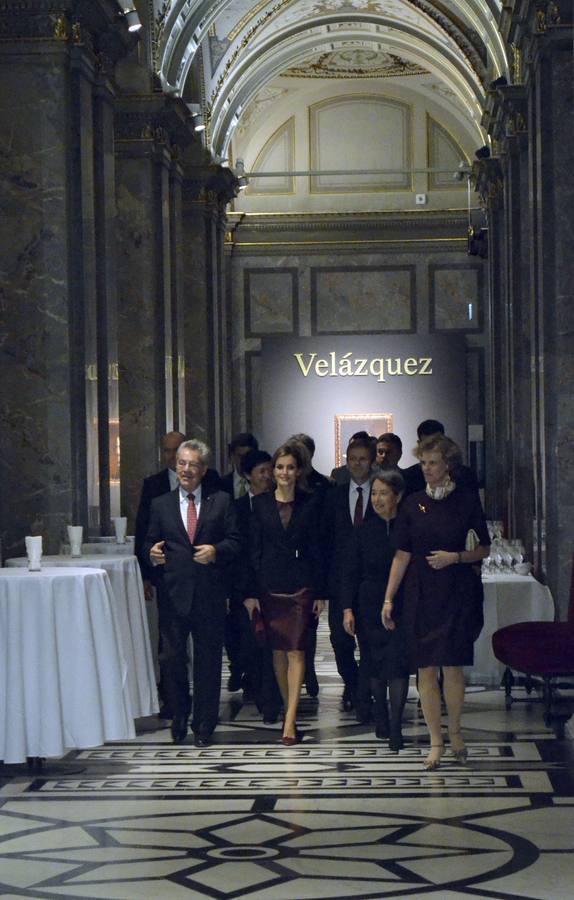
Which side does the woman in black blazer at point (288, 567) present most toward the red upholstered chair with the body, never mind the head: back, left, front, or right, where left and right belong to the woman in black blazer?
left

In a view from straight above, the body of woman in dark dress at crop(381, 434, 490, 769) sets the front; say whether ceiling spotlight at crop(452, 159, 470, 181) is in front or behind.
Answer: behind

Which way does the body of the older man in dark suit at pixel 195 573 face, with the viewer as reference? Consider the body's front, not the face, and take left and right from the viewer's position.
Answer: facing the viewer

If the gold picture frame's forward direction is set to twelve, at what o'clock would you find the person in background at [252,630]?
The person in background is roughly at 12 o'clock from the gold picture frame.

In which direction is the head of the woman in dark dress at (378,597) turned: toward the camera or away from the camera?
toward the camera

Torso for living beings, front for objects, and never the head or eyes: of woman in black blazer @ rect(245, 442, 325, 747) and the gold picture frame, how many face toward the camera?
2

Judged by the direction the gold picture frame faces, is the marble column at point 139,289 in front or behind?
in front

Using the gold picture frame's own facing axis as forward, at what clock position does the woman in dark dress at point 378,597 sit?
The woman in dark dress is roughly at 12 o'clock from the gold picture frame.

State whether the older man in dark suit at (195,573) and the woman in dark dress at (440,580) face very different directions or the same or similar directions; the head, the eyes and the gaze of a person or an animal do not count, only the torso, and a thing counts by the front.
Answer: same or similar directions

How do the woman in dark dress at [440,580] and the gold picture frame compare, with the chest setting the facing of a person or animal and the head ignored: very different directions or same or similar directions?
same or similar directions

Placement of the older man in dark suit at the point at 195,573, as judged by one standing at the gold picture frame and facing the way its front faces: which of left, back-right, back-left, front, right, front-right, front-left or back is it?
front

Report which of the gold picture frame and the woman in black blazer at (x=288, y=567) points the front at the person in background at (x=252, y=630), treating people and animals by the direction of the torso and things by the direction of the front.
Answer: the gold picture frame

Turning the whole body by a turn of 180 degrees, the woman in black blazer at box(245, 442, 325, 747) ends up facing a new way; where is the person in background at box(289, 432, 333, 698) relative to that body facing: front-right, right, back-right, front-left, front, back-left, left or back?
front

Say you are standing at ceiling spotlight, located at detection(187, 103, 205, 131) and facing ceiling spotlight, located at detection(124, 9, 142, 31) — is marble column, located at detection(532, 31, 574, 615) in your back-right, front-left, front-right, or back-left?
front-left

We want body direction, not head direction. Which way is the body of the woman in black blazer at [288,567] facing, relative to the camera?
toward the camera

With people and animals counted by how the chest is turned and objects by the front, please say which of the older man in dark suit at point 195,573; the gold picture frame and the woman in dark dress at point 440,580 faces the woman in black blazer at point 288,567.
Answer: the gold picture frame
